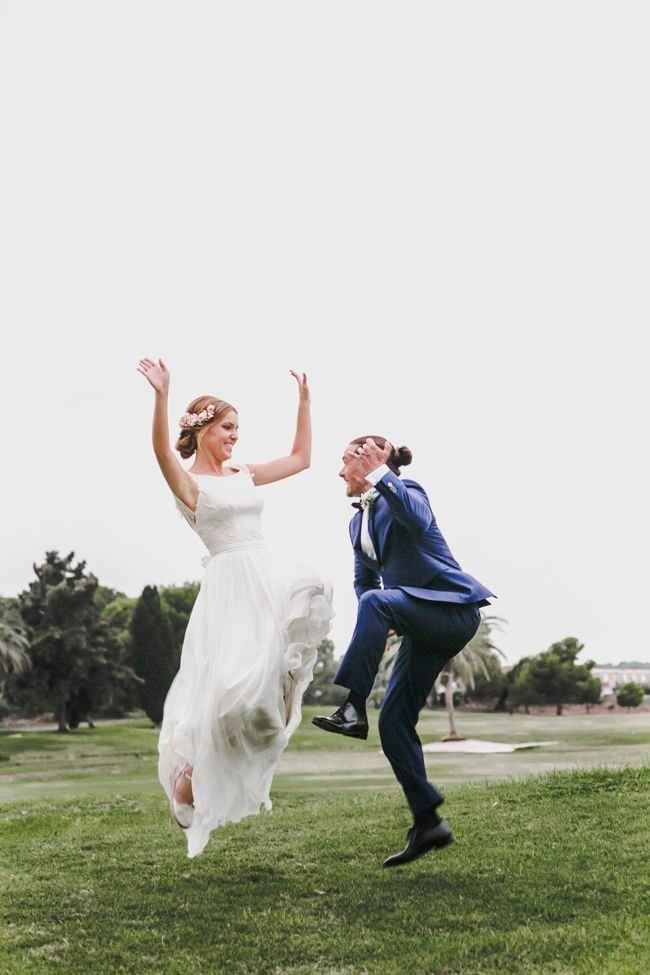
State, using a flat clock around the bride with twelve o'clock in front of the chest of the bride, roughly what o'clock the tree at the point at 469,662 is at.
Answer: The tree is roughly at 8 o'clock from the bride.

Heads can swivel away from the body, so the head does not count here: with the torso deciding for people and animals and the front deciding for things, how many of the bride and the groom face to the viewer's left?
1

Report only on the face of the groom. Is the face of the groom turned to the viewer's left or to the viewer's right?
to the viewer's left

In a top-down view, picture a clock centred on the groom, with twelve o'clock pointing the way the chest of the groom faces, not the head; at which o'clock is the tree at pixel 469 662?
The tree is roughly at 3 o'clock from the groom.

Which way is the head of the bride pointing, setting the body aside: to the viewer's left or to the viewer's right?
to the viewer's right

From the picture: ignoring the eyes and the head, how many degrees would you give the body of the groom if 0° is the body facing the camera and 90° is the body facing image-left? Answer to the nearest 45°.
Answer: approximately 90°

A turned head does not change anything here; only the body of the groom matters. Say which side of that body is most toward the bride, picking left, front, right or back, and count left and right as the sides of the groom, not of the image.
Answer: front

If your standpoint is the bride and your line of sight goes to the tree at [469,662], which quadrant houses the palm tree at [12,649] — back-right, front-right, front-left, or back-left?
front-left

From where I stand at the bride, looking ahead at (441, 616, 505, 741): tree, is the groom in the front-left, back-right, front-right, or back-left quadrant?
front-right

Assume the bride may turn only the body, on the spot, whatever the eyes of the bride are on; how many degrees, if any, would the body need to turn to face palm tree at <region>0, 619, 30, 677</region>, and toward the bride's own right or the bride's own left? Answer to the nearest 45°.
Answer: approximately 135° to the bride's own left

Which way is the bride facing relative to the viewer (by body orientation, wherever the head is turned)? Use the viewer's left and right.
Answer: facing the viewer and to the right of the viewer

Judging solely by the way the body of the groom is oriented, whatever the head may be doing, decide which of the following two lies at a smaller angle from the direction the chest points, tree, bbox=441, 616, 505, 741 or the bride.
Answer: the bride

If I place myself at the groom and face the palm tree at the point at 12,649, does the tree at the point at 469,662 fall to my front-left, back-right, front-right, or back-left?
front-right
